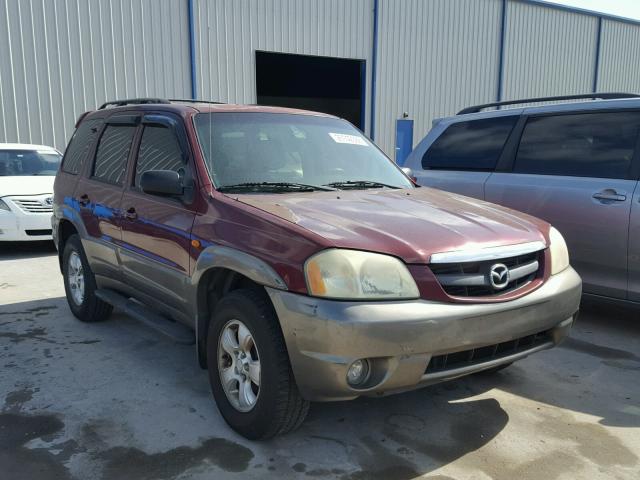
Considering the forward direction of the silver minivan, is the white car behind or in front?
behind

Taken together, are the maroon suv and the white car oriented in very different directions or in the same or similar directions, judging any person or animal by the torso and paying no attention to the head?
same or similar directions

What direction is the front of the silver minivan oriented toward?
to the viewer's right

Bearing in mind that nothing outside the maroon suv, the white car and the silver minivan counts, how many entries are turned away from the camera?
0

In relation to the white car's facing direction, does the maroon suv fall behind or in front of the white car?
in front

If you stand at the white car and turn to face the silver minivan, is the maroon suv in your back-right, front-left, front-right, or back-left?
front-right

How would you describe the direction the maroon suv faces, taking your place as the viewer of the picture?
facing the viewer and to the right of the viewer

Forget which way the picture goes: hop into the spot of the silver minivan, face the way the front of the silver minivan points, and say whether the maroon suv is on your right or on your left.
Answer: on your right

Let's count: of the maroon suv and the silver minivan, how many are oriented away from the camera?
0

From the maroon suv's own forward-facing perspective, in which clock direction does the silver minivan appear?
The silver minivan is roughly at 9 o'clock from the maroon suv.
